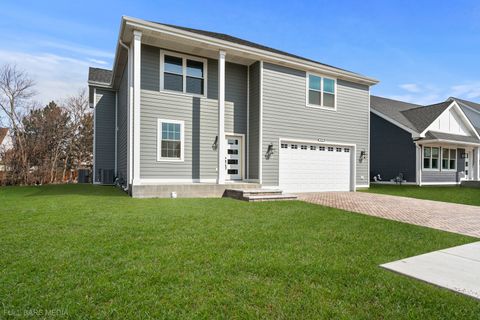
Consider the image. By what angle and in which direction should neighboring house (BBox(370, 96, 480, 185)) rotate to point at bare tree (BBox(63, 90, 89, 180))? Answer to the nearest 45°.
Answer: approximately 135° to its right

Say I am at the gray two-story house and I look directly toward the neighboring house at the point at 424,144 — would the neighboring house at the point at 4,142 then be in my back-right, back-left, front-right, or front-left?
back-left

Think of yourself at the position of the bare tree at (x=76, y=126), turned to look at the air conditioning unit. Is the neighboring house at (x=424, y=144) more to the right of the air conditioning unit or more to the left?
left

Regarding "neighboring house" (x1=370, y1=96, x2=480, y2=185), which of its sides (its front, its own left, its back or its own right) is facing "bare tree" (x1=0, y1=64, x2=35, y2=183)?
right

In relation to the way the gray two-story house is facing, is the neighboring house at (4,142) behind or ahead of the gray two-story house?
behind

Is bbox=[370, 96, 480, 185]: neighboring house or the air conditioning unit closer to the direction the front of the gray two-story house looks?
the neighboring house

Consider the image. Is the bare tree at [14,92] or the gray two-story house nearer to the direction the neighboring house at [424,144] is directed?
the gray two-story house

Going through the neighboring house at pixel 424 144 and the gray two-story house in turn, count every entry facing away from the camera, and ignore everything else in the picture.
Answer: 0

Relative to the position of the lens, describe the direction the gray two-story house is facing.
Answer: facing the viewer and to the right of the viewer

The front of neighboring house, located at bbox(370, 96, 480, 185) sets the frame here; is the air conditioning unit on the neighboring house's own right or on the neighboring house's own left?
on the neighboring house's own right

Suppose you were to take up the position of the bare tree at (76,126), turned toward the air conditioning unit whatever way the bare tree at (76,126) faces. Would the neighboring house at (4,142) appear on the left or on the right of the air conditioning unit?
right

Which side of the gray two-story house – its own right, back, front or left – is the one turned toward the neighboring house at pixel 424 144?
left
